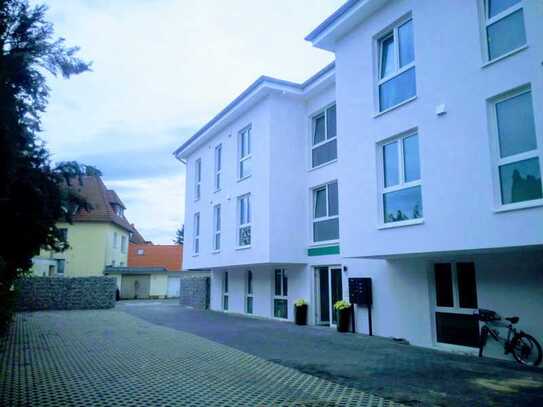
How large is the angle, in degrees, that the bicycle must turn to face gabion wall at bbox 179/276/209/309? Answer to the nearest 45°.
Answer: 0° — it already faces it

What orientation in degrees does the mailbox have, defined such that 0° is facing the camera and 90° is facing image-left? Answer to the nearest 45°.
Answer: approximately 45°

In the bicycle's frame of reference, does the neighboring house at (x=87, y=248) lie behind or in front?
in front

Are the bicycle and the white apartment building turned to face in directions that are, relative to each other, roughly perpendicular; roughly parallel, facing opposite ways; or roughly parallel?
roughly perpendicular

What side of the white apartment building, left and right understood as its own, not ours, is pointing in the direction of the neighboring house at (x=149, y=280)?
right

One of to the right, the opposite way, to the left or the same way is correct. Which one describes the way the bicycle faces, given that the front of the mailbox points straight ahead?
to the right

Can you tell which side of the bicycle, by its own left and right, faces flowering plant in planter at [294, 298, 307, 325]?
front

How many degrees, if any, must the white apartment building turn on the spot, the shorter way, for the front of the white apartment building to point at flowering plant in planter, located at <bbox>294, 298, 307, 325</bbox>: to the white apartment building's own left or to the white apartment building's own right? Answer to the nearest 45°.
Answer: approximately 90° to the white apartment building's own right

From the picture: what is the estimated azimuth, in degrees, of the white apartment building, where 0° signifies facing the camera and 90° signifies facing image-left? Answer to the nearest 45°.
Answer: approximately 45°

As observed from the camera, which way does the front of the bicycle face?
facing away from the viewer and to the left of the viewer

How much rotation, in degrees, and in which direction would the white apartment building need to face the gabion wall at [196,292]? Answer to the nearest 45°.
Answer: approximately 90° to its right

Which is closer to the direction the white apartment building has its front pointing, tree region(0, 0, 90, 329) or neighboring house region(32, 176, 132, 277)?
the tree

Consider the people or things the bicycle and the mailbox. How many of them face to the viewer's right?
0

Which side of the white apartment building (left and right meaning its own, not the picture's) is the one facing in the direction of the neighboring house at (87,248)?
right
